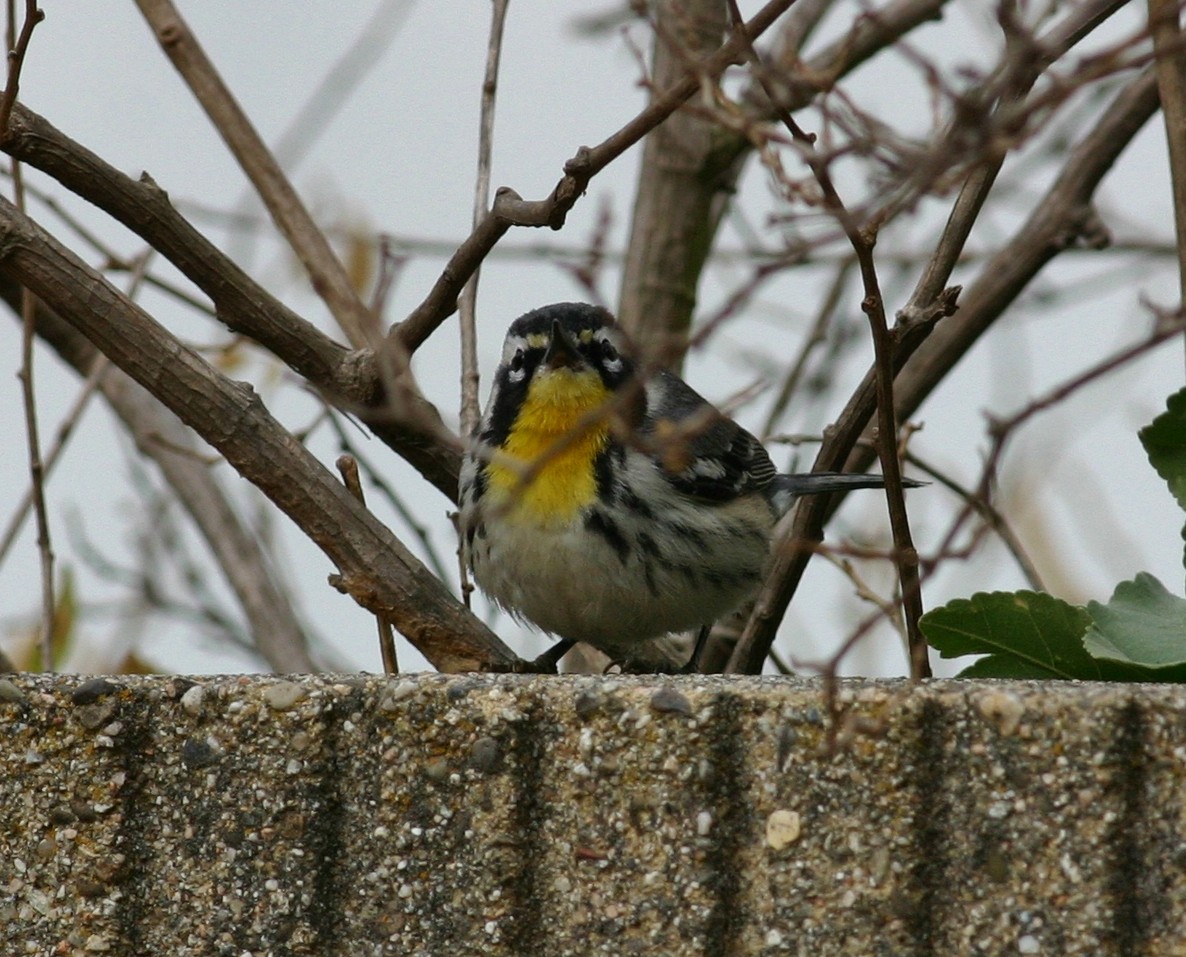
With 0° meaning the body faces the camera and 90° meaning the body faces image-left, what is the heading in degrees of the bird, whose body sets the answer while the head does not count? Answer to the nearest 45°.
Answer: approximately 45°

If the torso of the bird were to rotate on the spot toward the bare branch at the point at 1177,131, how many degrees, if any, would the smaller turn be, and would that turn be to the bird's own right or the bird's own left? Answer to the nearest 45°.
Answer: approximately 90° to the bird's own left

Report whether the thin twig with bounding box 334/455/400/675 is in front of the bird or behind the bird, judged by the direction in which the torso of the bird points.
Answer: in front
